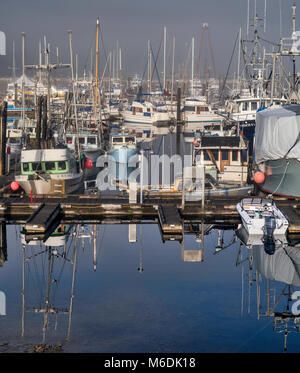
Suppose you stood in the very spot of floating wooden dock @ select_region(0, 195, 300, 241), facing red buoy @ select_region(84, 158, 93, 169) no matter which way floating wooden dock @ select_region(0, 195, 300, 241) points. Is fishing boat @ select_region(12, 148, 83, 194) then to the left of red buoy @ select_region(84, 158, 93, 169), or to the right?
left

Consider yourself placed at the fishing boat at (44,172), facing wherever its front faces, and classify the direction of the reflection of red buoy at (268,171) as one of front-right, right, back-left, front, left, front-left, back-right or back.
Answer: left

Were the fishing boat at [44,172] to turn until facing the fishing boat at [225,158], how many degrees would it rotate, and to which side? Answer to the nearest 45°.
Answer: approximately 90° to its left

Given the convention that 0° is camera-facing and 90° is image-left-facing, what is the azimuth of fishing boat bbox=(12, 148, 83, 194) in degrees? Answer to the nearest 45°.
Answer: approximately 0°

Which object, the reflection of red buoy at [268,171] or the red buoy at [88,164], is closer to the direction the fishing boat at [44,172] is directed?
the reflection of red buoy

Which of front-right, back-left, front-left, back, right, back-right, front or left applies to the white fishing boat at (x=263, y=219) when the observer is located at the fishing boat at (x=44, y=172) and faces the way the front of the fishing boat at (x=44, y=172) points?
front-left

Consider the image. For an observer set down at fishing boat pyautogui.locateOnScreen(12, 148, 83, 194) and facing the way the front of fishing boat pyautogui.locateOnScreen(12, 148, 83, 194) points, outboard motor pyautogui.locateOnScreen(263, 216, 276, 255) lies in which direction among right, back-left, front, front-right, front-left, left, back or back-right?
front-left

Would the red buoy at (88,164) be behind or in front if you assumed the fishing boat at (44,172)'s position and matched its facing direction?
behind

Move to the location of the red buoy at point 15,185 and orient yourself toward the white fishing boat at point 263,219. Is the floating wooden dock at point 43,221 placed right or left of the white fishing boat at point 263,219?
right

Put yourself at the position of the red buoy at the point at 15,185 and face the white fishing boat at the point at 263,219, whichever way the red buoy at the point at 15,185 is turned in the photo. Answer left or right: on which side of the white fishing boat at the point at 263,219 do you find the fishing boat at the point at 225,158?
left

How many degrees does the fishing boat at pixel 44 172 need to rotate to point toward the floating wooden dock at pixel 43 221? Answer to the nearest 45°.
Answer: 0° — it already faces it
